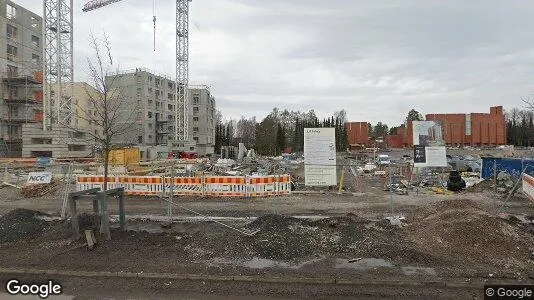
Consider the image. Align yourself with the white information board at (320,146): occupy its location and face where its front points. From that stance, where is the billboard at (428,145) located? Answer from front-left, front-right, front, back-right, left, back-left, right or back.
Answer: back-left

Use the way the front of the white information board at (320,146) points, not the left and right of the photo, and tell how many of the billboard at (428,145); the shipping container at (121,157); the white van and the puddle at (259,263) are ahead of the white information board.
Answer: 1

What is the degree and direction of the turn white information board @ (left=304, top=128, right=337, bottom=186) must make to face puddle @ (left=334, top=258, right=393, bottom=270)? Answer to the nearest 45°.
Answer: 0° — it already faces it

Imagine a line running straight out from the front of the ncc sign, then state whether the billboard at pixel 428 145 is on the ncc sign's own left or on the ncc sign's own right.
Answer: on the ncc sign's own left

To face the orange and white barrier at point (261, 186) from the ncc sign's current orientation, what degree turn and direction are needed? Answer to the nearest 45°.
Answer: approximately 45° to its left

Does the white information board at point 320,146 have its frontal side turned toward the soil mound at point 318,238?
yes

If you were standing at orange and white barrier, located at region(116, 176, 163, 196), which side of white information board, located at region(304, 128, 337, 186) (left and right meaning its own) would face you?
right

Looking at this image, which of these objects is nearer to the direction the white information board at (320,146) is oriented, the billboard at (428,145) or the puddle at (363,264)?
the puddle

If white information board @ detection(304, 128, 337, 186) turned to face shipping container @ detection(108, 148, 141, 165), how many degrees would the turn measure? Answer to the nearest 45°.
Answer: approximately 135° to its right

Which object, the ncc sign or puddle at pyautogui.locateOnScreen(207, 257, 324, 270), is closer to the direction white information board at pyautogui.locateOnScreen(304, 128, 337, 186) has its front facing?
the puddle

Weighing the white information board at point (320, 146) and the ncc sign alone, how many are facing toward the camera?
2

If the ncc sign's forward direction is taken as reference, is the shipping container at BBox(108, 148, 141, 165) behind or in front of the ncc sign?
behind

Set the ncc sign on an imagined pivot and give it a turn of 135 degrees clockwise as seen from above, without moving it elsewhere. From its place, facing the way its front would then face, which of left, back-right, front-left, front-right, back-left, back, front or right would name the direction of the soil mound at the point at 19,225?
back-left

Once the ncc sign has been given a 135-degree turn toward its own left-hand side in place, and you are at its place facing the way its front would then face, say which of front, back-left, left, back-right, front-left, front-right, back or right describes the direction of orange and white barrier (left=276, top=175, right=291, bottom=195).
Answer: right

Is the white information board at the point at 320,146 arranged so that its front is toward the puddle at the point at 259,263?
yes

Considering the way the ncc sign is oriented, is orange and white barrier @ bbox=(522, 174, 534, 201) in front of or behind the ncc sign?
in front

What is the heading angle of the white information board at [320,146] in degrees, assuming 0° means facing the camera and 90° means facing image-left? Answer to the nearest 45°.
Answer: approximately 0°

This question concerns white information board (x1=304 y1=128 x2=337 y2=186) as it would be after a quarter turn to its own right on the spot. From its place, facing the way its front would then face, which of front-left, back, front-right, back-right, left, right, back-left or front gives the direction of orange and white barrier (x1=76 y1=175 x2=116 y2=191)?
front
